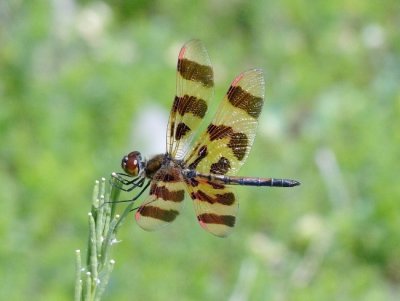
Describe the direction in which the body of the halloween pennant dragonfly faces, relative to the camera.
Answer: to the viewer's left
